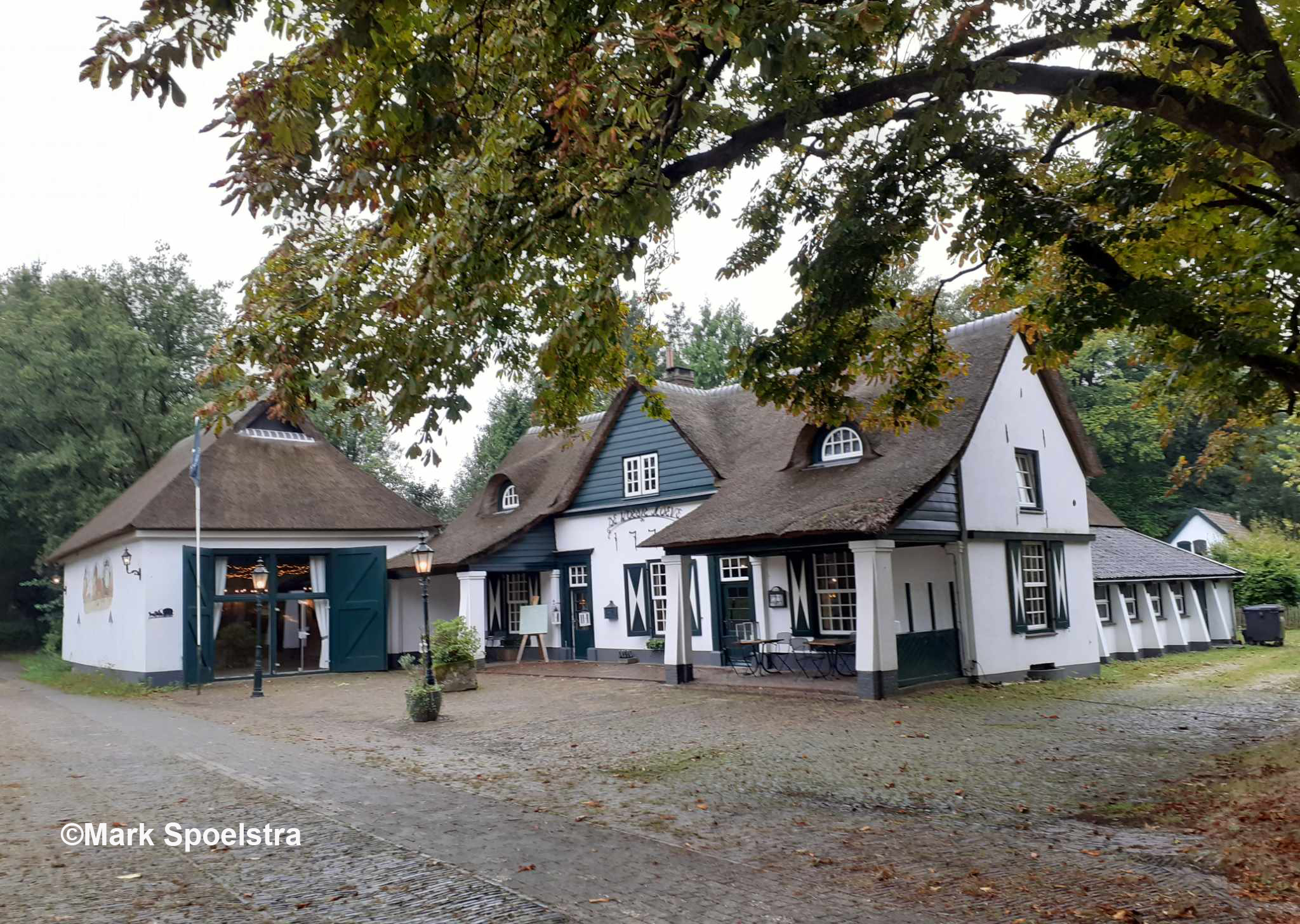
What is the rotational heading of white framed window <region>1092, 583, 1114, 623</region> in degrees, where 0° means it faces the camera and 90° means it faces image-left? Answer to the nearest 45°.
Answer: approximately 315°

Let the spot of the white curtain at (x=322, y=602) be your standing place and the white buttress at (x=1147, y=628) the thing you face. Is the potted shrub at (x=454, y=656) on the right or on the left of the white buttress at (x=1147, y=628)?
right

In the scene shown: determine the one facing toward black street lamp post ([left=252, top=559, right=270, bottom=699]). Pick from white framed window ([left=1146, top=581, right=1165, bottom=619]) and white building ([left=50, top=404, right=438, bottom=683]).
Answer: the white building

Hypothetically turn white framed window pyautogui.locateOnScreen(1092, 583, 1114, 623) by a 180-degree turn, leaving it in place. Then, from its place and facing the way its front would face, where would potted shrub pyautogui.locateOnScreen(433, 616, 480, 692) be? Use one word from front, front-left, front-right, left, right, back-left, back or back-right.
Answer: left

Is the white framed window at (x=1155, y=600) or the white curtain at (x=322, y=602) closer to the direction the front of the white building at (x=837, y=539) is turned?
the white curtain

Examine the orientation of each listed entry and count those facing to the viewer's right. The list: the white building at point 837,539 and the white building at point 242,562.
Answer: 0

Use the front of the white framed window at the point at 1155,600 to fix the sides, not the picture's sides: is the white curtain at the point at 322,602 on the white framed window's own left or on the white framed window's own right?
on the white framed window's own right

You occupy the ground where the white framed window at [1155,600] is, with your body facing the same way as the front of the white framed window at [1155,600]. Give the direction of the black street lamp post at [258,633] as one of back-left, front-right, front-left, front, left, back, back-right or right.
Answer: right

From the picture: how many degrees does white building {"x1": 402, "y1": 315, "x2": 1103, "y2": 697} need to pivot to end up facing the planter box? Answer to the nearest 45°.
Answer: approximately 45° to its right

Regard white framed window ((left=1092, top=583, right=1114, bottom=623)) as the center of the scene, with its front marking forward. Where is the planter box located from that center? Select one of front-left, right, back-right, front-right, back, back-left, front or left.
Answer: right

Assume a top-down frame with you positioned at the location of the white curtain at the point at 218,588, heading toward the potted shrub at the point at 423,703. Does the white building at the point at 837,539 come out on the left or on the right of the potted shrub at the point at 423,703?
left

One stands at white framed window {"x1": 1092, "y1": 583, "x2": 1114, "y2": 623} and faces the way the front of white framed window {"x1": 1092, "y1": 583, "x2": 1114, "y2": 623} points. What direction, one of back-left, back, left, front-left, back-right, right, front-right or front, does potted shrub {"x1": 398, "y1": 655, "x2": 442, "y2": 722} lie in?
right

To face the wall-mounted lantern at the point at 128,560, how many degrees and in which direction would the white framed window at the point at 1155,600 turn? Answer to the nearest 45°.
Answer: approximately 90° to its right

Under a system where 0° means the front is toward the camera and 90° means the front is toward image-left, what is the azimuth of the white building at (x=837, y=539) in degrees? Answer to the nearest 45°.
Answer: approximately 45°

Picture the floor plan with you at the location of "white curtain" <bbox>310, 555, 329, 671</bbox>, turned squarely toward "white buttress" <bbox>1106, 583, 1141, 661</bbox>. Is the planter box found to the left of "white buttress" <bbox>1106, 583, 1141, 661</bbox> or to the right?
right
